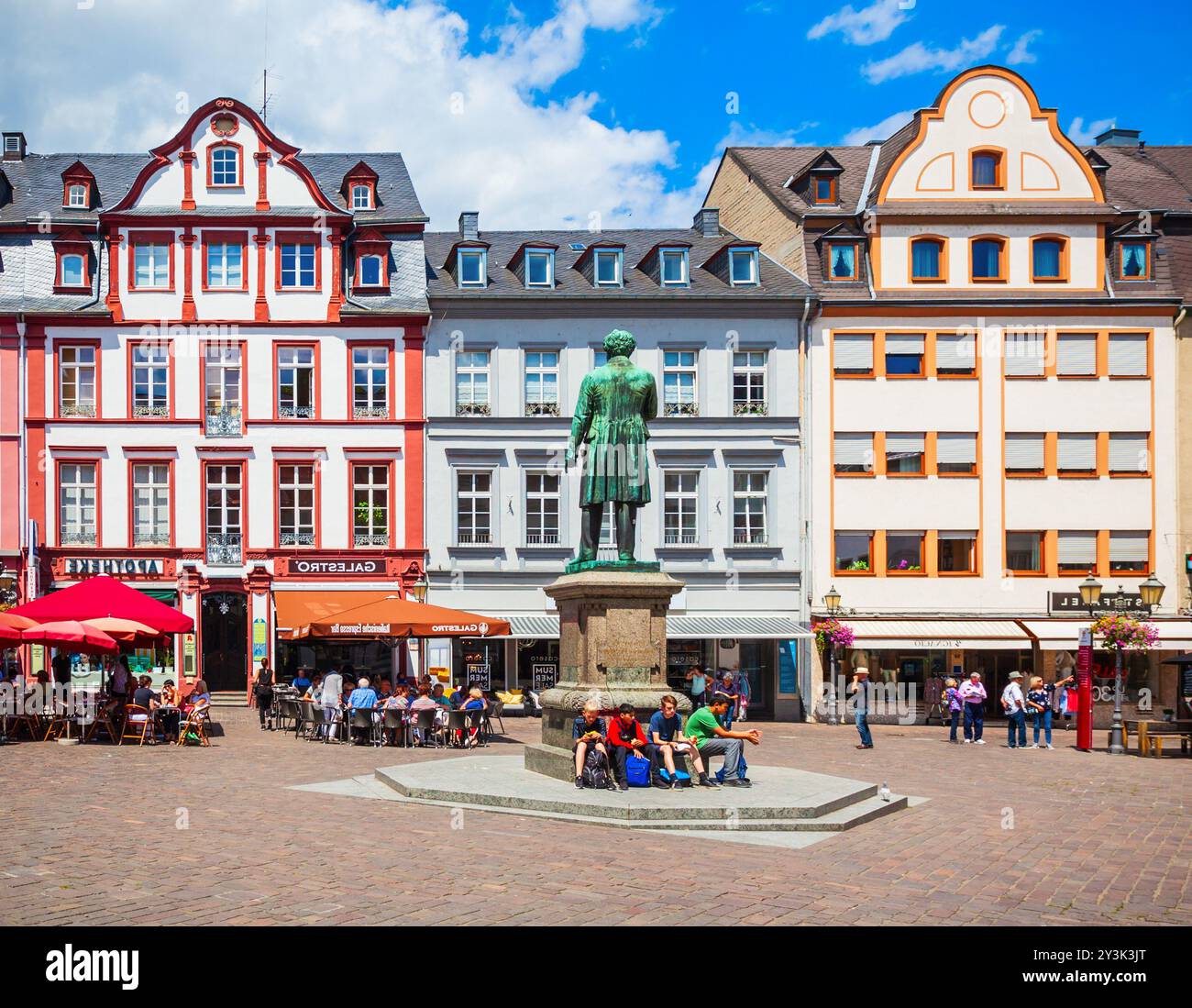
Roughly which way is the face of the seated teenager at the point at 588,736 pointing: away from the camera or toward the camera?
toward the camera

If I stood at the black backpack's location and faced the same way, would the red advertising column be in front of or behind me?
behind

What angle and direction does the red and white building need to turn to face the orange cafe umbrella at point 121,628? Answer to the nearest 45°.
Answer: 0° — it already faces it

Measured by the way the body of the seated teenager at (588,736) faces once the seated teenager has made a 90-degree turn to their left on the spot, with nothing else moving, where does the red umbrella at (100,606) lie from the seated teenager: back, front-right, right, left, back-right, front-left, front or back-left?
back-left

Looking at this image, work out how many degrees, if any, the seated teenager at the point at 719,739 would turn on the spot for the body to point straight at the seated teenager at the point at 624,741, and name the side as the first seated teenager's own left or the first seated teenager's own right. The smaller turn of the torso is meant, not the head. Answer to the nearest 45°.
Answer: approximately 135° to the first seated teenager's own right

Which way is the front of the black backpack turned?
toward the camera

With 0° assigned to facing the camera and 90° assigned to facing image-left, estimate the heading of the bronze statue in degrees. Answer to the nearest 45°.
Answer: approximately 180°

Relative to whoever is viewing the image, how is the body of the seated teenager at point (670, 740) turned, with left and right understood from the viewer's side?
facing the viewer and to the right of the viewer

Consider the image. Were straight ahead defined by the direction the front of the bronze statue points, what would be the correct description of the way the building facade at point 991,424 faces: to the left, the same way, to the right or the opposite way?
the opposite way

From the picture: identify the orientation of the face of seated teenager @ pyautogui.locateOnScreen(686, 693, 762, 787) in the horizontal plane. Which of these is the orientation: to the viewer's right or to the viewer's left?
to the viewer's right
